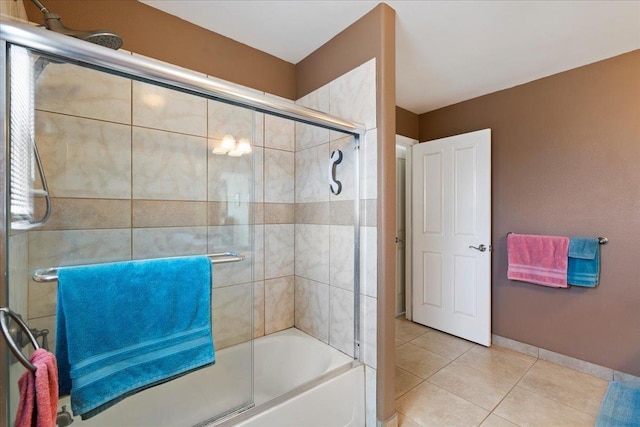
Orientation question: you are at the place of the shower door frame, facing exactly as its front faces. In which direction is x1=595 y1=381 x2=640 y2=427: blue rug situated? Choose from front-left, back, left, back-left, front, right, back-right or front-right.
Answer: front-left

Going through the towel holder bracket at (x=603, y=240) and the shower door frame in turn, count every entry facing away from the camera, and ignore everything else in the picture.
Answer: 0

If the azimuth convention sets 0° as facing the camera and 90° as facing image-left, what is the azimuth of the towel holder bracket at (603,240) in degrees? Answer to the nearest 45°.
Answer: approximately 45°

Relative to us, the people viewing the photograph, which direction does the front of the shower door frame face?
facing the viewer and to the right of the viewer

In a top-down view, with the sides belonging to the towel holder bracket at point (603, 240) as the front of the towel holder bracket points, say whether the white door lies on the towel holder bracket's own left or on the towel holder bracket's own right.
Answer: on the towel holder bracket's own right

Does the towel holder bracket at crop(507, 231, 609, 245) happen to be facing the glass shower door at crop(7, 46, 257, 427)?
yes

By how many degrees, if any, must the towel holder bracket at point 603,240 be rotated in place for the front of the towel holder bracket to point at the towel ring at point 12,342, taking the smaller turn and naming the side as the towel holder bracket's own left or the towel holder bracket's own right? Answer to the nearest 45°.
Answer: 0° — it already faces it

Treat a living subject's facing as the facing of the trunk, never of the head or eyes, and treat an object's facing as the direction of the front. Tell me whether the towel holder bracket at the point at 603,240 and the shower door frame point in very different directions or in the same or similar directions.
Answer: very different directions

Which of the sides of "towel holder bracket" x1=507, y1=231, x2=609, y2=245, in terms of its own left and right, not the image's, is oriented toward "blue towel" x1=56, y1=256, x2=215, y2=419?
front

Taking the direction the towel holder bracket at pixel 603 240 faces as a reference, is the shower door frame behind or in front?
in front

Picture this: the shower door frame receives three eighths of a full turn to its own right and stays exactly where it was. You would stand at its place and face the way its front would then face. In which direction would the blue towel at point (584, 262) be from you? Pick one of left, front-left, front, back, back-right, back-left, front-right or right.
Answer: back
